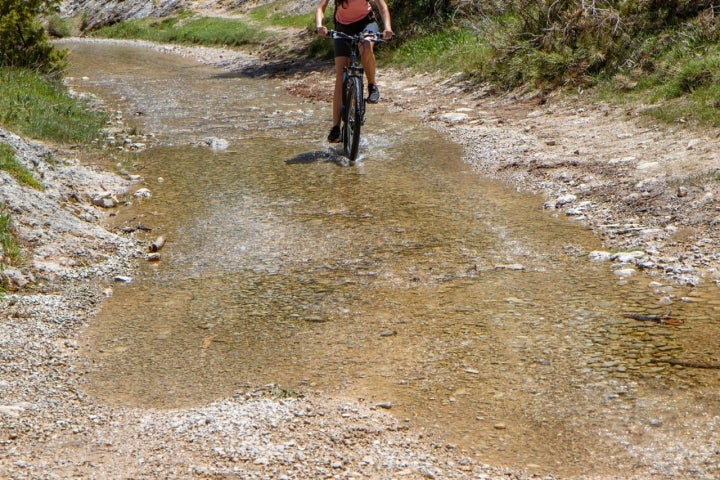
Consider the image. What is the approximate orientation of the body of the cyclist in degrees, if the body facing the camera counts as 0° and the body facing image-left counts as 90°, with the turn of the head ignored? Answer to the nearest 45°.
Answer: approximately 0°

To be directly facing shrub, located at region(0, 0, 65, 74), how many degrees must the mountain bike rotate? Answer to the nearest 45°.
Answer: approximately 135° to its right

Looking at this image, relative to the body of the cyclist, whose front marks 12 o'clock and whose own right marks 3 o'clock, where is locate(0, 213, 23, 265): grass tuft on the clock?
The grass tuft is roughly at 1 o'clock from the cyclist.

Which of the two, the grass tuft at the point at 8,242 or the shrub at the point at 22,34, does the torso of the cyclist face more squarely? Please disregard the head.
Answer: the grass tuft

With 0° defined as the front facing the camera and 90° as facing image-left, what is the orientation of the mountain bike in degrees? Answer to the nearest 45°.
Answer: approximately 0°

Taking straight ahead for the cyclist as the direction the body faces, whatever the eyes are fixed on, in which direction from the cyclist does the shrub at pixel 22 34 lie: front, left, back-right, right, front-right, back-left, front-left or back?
back-right

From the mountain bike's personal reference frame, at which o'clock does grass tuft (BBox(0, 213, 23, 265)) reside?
The grass tuft is roughly at 1 o'clock from the mountain bike.

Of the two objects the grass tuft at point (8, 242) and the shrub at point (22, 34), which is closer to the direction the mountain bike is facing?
the grass tuft

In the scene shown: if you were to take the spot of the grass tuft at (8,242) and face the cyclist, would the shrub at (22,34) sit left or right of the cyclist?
left
